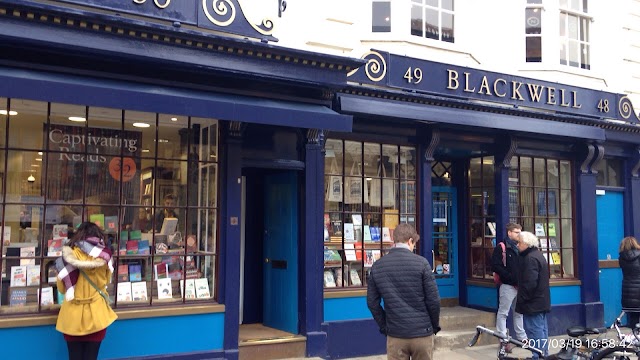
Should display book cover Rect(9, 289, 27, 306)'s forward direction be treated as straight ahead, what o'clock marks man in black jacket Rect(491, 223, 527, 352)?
The man in black jacket is roughly at 9 o'clock from the display book cover.

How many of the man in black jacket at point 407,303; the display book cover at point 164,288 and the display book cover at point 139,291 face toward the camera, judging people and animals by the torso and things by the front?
2

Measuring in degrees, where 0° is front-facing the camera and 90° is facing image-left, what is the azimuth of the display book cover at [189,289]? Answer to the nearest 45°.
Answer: approximately 0°

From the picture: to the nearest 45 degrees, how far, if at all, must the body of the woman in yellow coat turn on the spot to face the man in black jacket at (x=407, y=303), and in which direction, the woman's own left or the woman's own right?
approximately 135° to the woman's own right

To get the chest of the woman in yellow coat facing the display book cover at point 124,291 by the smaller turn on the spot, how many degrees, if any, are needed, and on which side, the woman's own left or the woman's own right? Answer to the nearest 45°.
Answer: approximately 45° to the woman's own right

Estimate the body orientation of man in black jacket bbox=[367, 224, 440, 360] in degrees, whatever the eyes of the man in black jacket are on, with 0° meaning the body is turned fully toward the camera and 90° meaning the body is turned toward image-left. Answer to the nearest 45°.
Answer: approximately 180°

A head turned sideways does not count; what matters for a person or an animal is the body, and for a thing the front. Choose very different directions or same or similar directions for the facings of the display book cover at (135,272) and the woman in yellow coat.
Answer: very different directions

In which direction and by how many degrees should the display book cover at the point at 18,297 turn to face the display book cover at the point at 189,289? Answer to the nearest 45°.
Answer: approximately 90° to its left

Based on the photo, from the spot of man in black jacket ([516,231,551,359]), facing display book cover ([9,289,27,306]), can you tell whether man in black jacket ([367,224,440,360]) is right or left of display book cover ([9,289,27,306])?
left

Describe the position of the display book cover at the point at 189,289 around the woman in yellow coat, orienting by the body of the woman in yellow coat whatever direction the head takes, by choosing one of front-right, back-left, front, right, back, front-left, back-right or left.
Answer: front-right

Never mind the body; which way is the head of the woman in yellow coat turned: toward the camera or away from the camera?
away from the camera
